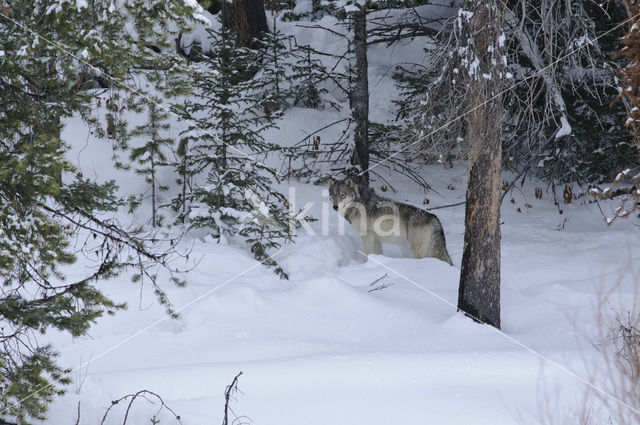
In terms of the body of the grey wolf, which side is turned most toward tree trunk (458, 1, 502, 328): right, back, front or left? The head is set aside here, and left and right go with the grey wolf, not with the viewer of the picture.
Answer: left

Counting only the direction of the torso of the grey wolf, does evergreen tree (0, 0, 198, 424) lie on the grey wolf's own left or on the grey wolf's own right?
on the grey wolf's own left

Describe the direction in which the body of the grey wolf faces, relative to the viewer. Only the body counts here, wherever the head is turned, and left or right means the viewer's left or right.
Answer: facing to the left of the viewer

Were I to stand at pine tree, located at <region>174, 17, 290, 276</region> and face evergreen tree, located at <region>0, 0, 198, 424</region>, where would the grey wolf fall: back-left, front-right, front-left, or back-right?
back-left

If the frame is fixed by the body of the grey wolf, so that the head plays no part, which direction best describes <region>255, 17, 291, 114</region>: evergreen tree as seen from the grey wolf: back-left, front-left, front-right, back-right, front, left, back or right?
front-right

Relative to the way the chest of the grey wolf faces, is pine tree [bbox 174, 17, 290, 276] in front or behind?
in front

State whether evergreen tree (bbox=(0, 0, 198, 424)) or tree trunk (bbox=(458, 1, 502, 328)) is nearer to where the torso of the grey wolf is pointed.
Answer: the evergreen tree

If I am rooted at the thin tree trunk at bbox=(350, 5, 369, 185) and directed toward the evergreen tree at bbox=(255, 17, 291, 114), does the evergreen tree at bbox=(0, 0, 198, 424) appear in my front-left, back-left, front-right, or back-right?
back-left
